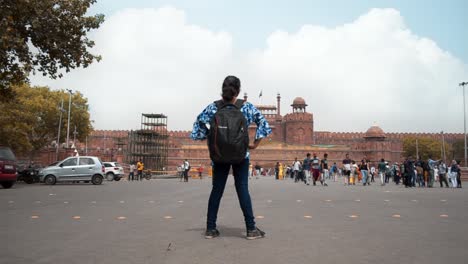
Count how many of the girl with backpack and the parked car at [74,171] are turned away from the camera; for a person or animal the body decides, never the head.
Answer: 1

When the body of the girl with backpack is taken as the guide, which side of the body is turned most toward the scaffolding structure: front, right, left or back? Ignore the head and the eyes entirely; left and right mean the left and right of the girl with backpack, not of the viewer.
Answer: front

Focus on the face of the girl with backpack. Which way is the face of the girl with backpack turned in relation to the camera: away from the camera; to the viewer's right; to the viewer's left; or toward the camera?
away from the camera

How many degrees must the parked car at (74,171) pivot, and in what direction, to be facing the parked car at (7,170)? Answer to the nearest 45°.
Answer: approximately 45° to its left

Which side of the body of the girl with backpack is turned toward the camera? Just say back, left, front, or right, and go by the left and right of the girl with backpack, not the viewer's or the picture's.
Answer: back

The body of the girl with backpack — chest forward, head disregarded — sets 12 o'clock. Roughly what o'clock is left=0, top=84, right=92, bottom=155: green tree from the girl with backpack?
The green tree is roughly at 11 o'clock from the girl with backpack.

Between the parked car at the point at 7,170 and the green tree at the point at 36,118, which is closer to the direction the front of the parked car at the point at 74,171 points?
the parked car

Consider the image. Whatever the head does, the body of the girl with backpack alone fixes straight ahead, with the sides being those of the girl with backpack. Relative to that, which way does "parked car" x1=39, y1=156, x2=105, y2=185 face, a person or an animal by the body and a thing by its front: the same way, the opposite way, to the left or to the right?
to the left

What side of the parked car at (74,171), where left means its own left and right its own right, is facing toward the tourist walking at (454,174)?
back

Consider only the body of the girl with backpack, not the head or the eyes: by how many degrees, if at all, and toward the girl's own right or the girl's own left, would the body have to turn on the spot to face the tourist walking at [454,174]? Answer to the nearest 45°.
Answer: approximately 45° to the girl's own right

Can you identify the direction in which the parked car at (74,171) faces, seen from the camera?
facing to the left of the viewer

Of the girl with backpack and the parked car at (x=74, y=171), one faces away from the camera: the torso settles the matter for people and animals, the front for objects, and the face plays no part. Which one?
the girl with backpack

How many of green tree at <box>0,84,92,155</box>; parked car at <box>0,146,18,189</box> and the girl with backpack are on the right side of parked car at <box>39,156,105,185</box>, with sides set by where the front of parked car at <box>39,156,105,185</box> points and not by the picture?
1

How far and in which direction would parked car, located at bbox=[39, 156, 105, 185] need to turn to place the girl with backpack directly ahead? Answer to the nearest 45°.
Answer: approximately 90° to its left
